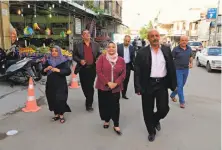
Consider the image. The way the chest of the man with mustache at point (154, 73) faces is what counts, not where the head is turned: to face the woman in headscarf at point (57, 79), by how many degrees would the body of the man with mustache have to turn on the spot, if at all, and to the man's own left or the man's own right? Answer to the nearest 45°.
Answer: approximately 90° to the man's own right

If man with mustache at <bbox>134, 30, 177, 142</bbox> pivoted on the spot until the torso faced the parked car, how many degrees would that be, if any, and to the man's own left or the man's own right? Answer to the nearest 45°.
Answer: approximately 180°

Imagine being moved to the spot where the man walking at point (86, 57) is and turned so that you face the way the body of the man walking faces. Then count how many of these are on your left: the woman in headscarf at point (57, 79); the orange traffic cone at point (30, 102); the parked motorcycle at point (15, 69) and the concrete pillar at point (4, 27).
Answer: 0

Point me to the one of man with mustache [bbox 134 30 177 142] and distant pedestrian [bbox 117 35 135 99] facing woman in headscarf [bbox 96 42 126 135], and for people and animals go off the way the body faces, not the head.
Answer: the distant pedestrian

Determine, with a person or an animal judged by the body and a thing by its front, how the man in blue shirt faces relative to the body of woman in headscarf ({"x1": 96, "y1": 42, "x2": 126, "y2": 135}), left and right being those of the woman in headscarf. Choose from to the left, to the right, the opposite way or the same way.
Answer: the same way

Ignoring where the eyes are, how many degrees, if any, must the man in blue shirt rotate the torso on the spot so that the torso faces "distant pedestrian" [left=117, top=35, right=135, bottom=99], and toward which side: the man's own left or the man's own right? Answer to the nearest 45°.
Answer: approximately 90° to the man's own right

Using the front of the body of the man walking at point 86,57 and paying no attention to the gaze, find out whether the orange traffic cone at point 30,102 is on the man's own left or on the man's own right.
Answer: on the man's own right

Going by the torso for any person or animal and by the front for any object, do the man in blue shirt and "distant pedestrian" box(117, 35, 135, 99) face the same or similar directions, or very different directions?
same or similar directions

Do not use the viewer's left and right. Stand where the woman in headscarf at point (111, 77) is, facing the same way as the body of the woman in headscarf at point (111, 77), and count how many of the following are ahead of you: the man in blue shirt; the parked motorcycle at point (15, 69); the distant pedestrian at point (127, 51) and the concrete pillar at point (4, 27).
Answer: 0

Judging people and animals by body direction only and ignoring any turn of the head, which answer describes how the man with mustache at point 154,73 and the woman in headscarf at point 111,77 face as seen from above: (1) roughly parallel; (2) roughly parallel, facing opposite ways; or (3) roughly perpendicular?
roughly parallel

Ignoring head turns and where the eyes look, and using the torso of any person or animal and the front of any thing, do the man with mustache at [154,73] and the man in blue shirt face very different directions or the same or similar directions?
same or similar directions

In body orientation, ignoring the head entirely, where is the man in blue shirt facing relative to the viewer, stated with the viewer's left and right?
facing the viewer

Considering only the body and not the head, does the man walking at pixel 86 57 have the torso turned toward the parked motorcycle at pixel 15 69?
no

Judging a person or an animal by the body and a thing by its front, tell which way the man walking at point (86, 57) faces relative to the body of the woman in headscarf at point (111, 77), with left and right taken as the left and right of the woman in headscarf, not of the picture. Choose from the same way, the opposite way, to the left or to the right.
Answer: the same way

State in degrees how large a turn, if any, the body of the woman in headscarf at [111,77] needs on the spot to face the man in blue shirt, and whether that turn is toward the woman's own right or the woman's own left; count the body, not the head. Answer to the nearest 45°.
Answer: approximately 135° to the woman's own left

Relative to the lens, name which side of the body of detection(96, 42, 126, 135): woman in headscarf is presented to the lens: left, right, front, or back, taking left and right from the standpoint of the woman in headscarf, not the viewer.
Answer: front

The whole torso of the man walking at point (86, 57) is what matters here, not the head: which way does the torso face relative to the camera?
toward the camera
